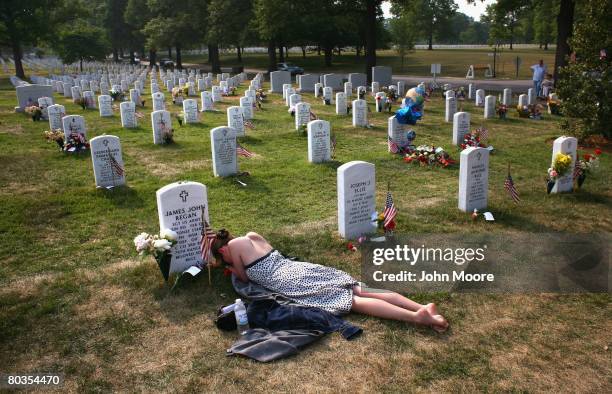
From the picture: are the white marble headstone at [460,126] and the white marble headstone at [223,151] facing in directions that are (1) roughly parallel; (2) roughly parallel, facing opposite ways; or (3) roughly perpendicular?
roughly parallel

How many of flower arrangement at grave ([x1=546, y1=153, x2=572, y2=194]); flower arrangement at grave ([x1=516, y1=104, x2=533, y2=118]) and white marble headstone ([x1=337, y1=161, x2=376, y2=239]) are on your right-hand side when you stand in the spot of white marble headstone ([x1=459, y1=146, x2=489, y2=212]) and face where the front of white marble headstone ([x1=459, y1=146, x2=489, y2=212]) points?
1

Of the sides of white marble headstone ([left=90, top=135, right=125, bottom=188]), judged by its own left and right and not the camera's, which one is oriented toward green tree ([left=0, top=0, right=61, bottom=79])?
back

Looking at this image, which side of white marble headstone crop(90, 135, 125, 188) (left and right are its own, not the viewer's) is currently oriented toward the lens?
front

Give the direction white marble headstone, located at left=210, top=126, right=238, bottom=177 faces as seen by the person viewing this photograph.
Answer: facing the viewer

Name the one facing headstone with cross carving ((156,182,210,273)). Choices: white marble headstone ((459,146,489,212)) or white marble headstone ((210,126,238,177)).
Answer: white marble headstone ((210,126,238,177))

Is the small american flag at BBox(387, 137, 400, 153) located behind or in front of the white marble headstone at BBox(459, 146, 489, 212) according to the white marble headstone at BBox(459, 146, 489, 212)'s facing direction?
behind

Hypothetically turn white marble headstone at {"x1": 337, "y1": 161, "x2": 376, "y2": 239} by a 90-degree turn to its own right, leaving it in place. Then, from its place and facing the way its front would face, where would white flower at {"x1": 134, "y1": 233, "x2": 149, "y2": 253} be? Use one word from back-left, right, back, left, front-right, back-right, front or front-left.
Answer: front

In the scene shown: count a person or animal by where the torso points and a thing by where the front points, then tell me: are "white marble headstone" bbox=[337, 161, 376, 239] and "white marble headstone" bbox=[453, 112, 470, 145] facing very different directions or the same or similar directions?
same or similar directions

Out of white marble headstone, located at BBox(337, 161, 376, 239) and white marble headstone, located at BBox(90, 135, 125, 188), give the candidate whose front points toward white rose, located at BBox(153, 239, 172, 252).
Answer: white marble headstone, located at BBox(90, 135, 125, 188)

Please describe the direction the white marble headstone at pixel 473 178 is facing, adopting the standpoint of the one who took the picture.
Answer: facing the viewer and to the right of the viewer

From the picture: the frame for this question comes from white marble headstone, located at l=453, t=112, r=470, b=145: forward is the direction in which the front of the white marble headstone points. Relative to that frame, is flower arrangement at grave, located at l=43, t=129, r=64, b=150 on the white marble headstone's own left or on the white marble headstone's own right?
on the white marble headstone's own right

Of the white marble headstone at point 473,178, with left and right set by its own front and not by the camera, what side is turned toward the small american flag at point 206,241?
right

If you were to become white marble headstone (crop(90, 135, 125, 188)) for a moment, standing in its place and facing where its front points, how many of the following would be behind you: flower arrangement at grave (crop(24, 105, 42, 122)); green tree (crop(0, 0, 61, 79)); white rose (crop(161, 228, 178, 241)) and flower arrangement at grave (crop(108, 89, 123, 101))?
3

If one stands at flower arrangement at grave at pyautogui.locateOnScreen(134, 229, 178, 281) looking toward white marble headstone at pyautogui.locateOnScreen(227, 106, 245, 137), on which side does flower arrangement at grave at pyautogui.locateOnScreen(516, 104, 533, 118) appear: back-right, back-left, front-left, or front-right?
front-right

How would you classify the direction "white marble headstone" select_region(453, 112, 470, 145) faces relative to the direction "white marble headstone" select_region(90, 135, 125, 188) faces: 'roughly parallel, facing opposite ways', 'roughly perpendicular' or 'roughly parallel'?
roughly parallel

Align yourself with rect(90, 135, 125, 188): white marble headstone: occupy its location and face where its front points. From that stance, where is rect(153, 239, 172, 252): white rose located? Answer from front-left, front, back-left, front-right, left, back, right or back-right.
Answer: front

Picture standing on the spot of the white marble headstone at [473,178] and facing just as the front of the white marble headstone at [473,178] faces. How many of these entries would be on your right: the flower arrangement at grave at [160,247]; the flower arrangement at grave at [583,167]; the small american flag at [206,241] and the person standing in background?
2

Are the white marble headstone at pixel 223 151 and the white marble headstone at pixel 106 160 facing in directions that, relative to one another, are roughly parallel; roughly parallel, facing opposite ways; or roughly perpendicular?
roughly parallel
